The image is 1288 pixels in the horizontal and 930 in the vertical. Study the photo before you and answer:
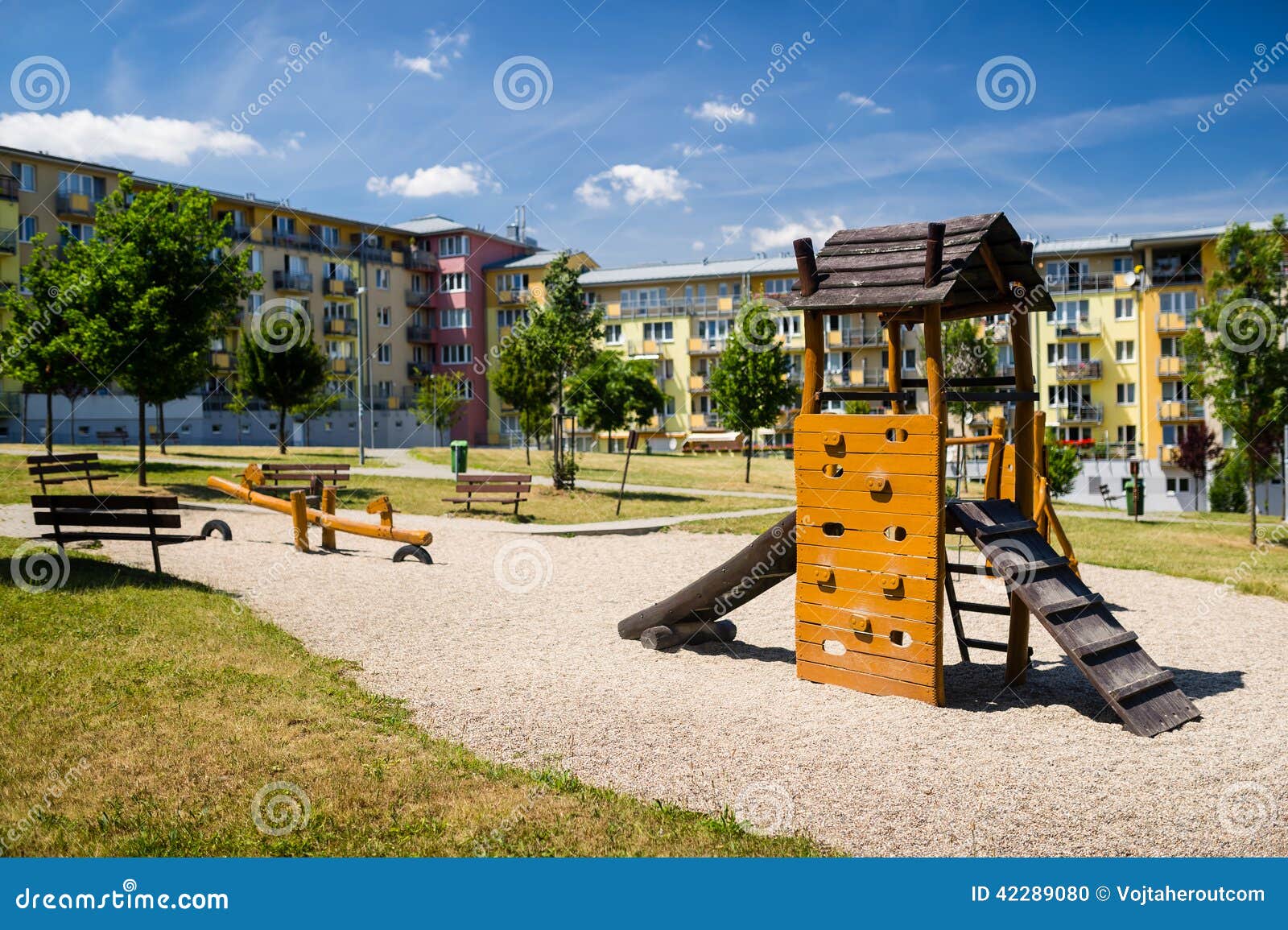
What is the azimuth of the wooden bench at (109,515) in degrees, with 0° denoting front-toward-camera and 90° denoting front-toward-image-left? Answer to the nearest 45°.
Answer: approximately 225°

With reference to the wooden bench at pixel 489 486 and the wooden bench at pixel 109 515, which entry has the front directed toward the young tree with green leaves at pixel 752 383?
the wooden bench at pixel 109 515

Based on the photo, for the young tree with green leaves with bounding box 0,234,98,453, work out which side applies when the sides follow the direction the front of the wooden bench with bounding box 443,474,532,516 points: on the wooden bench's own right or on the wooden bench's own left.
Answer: on the wooden bench's own right

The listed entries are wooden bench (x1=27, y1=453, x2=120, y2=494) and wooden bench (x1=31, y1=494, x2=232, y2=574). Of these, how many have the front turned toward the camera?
0

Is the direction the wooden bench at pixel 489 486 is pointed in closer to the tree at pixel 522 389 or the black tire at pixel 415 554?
the black tire

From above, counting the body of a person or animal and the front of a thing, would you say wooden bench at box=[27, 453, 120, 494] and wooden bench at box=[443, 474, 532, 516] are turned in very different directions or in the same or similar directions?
very different directions

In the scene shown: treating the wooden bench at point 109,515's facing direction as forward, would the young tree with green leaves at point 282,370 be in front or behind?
in front

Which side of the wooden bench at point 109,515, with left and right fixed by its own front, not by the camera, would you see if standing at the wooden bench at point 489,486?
front

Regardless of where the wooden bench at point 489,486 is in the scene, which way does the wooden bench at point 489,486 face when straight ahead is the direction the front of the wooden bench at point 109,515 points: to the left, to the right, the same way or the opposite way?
the opposite way

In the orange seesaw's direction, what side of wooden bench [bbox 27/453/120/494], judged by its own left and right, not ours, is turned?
right

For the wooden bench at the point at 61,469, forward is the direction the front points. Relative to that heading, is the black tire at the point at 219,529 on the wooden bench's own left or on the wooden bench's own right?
on the wooden bench's own right

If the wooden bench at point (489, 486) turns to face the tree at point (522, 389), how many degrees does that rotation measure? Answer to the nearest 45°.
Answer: approximately 135° to its right
